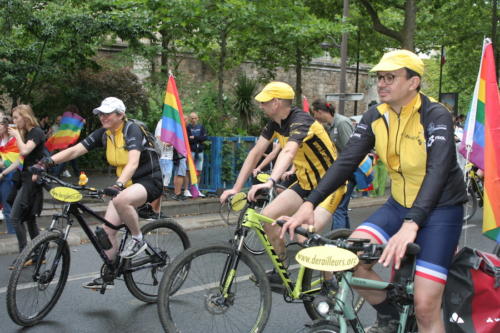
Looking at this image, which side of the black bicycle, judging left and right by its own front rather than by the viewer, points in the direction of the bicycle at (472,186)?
back

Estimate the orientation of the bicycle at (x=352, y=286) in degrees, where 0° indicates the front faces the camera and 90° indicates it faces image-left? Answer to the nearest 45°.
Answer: approximately 45°

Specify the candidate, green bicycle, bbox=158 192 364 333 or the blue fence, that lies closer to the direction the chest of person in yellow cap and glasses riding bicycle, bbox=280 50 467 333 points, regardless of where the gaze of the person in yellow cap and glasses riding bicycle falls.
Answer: the green bicycle

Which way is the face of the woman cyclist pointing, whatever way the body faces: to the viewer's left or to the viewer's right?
to the viewer's left

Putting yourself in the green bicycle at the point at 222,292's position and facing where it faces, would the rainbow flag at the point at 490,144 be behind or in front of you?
behind

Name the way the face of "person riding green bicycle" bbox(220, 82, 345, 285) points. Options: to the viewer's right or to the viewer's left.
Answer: to the viewer's left

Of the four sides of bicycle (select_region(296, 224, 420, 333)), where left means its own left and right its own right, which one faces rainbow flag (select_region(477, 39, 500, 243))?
back

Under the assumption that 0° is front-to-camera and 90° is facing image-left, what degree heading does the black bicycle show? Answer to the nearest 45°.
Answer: approximately 45°
